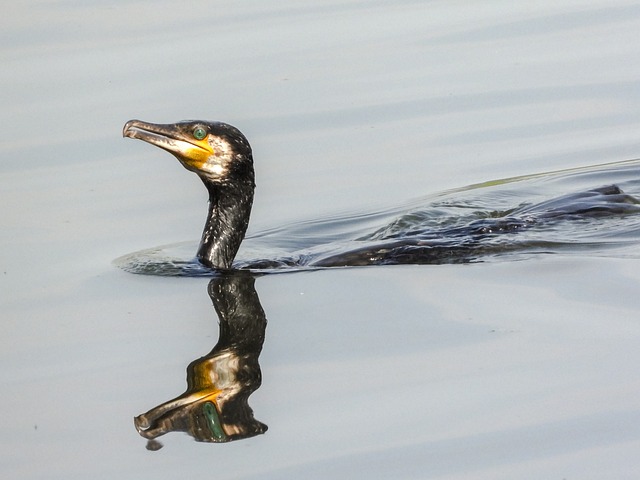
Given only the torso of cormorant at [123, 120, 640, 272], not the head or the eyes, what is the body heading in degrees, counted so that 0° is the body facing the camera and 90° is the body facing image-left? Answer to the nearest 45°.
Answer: approximately 90°
